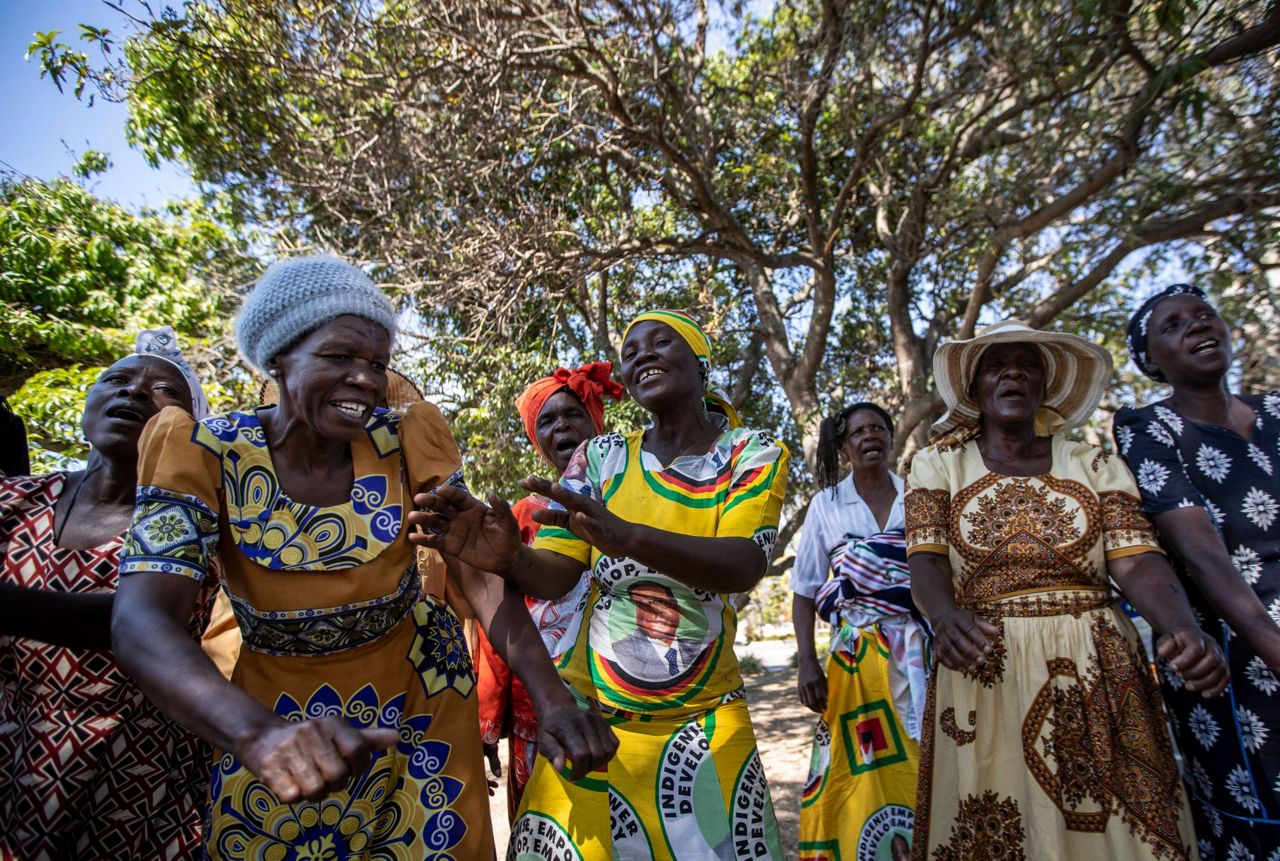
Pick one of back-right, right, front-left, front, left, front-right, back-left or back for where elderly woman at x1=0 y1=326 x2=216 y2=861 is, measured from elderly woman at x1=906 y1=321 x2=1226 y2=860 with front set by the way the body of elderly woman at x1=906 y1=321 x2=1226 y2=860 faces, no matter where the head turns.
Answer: front-right

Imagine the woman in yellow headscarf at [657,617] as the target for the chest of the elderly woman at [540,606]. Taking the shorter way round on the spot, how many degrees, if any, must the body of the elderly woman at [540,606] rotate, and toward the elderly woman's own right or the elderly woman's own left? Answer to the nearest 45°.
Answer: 0° — they already face them

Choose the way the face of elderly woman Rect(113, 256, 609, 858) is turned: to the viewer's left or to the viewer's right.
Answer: to the viewer's right

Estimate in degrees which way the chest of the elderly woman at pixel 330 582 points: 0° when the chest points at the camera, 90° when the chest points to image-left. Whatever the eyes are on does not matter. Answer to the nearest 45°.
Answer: approximately 0°

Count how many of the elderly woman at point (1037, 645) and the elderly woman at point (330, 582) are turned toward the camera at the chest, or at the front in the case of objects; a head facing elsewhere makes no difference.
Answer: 2

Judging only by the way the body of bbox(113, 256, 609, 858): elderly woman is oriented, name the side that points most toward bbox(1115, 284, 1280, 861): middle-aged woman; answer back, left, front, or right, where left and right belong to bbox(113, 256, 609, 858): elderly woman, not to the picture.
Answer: left
